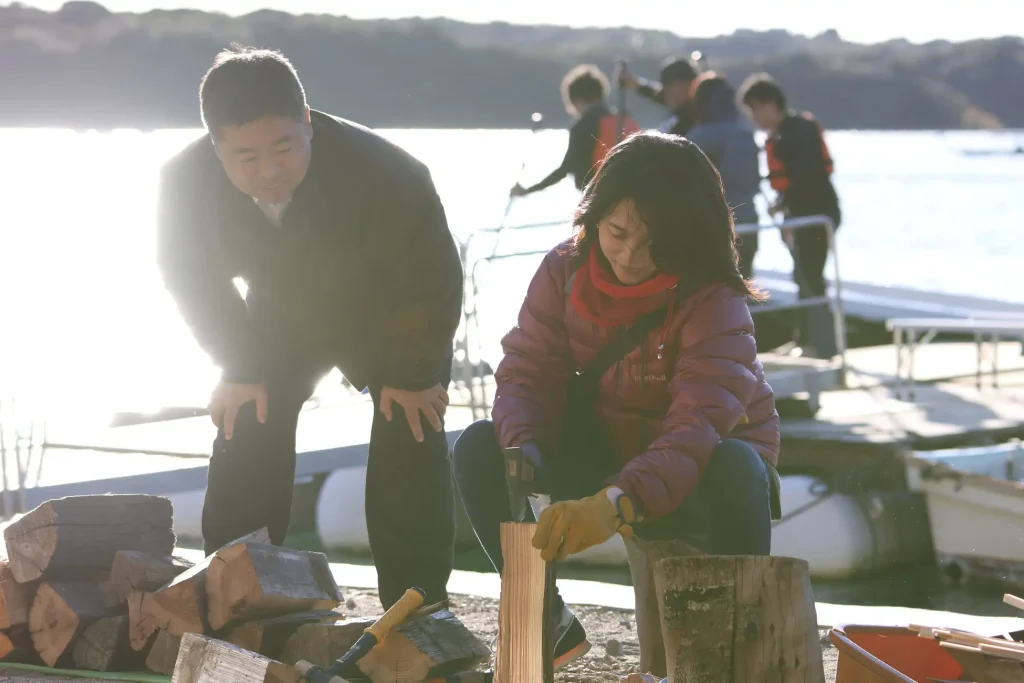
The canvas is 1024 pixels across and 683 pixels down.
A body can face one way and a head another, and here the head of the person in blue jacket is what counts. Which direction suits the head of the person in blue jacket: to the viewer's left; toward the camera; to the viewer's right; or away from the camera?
away from the camera

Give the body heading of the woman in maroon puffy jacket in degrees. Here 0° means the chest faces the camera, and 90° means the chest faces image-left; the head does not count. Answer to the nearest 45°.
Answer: approximately 45°

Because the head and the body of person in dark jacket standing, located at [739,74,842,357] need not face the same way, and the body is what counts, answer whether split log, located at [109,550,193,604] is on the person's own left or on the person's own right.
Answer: on the person's own left

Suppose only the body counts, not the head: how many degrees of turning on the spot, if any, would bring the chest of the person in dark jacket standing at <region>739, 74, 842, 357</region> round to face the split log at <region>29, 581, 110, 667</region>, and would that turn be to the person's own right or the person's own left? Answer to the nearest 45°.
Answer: approximately 90° to the person's own left

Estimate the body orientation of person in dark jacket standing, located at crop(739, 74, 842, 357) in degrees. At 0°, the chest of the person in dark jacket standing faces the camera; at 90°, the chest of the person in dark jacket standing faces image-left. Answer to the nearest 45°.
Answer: approximately 90°

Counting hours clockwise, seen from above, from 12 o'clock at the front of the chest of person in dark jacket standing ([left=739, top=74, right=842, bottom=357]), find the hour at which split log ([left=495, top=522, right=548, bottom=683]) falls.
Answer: The split log is roughly at 9 o'clock from the person in dark jacket standing.
